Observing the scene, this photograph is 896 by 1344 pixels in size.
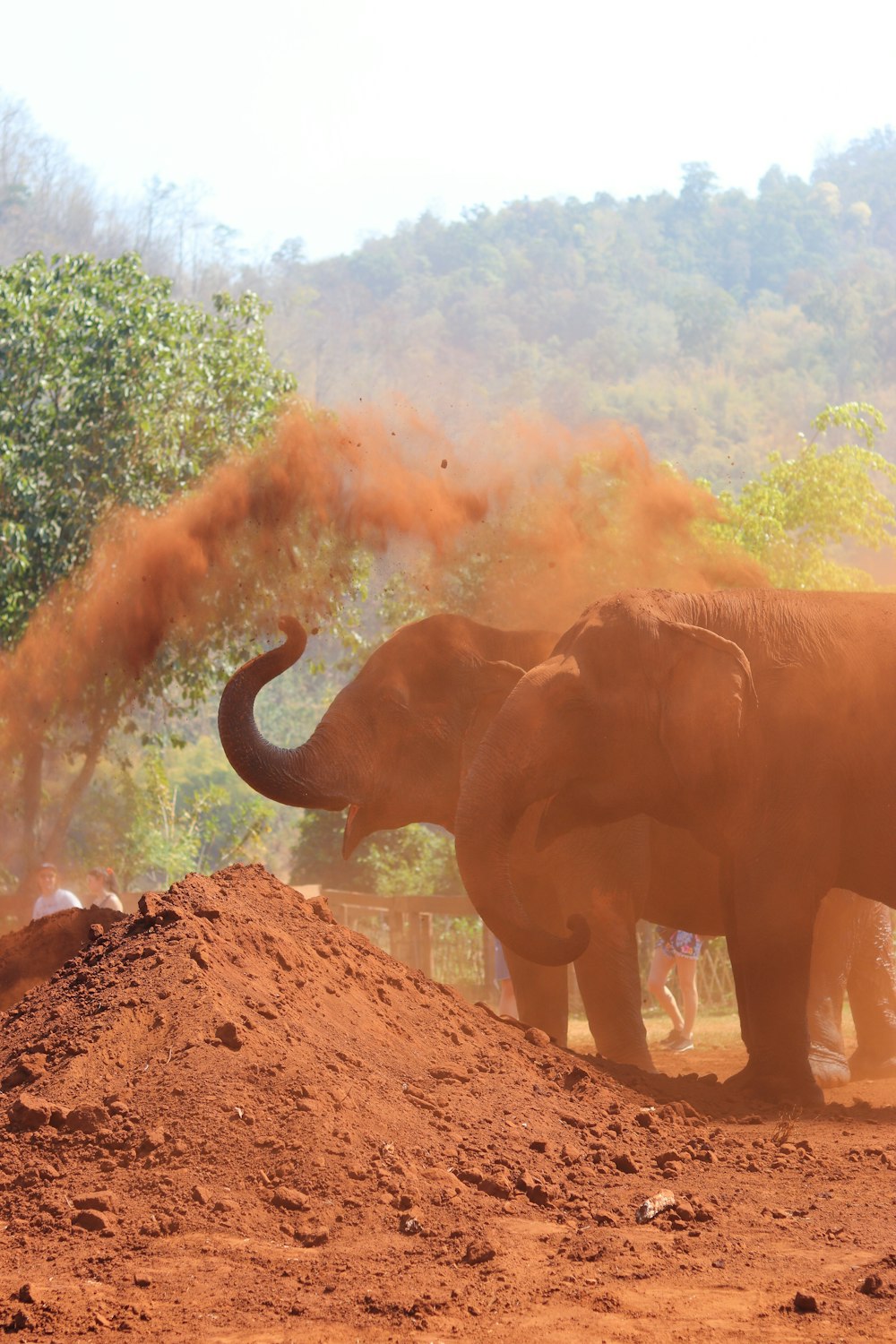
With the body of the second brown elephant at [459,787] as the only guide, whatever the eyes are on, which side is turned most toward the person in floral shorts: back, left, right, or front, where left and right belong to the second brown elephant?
right

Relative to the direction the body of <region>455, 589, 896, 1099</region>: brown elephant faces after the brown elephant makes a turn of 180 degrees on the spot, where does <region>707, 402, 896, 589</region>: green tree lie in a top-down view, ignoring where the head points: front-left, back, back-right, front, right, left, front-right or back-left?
left

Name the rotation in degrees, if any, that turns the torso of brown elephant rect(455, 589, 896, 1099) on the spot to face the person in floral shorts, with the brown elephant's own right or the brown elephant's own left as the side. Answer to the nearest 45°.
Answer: approximately 90° to the brown elephant's own right

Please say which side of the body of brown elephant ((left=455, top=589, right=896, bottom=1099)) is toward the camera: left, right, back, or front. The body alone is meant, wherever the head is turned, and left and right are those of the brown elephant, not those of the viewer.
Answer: left

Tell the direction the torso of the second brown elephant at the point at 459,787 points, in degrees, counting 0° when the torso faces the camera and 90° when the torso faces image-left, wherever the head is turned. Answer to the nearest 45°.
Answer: approximately 90°

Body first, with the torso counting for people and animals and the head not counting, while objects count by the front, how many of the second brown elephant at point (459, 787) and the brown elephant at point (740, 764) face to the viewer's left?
2

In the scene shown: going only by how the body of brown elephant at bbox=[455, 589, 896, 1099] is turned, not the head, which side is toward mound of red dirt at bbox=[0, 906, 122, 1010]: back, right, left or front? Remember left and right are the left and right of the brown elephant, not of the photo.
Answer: front
